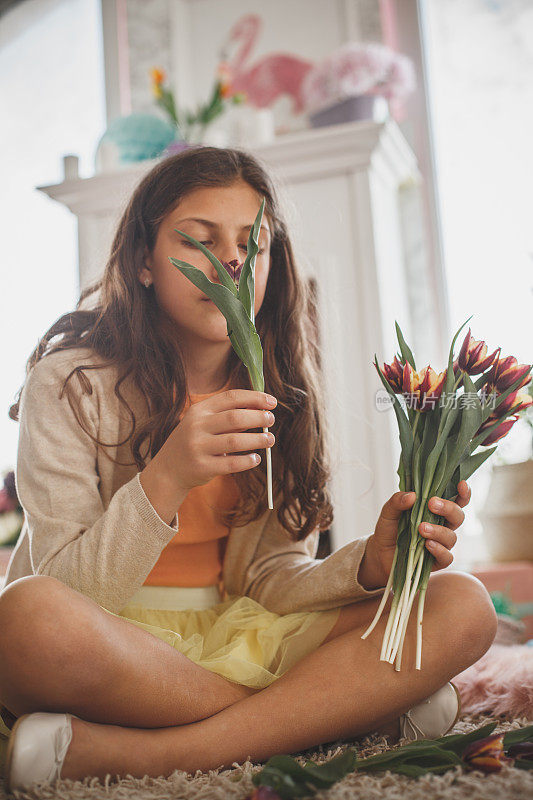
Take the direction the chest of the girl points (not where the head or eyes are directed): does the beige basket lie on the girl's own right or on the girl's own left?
on the girl's own left

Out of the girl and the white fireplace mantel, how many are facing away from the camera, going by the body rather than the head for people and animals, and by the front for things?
0

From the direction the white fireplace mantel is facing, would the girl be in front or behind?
in front

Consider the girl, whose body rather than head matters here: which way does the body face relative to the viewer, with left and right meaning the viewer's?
facing the viewer and to the right of the viewer

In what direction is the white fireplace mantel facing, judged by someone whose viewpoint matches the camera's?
facing the viewer and to the left of the viewer
